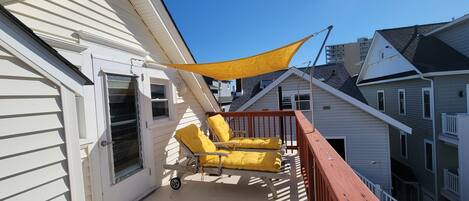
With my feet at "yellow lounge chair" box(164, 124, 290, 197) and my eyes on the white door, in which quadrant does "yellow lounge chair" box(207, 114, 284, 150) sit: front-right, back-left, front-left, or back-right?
back-right

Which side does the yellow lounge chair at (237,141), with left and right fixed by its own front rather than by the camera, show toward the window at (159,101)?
back

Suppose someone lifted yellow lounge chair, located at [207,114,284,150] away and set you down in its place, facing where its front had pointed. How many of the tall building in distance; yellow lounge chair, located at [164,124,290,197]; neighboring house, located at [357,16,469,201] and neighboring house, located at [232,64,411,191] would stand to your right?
1

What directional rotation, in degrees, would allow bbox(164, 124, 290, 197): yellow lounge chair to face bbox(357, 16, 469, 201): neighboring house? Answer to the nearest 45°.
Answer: approximately 45° to its left

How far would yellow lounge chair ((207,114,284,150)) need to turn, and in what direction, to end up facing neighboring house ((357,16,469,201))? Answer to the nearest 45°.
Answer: approximately 45° to its left

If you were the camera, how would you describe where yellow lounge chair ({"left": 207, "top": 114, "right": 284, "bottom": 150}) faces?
facing to the right of the viewer

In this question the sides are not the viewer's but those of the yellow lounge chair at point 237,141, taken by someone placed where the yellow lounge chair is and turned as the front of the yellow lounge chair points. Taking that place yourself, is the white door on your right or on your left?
on your right

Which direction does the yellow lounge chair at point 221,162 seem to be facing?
to the viewer's right

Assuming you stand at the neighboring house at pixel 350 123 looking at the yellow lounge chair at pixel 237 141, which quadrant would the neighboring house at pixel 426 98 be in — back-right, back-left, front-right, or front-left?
back-left

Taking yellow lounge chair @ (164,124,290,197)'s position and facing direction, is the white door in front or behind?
behind

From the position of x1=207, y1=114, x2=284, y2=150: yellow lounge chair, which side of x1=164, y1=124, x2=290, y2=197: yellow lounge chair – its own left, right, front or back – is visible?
left

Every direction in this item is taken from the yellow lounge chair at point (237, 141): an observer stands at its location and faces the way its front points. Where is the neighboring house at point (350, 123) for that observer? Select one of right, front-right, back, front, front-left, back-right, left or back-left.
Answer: front-left

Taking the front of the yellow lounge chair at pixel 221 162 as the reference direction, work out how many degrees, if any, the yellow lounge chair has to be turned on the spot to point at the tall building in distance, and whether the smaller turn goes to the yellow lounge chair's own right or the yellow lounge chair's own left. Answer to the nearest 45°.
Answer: approximately 45° to the yellow lounge chair's own left

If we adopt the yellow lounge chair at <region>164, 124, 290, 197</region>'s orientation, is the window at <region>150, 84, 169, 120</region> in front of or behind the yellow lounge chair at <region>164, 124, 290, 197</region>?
behind

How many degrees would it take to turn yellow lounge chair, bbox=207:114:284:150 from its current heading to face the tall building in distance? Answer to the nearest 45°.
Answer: approximately 45° to its left
